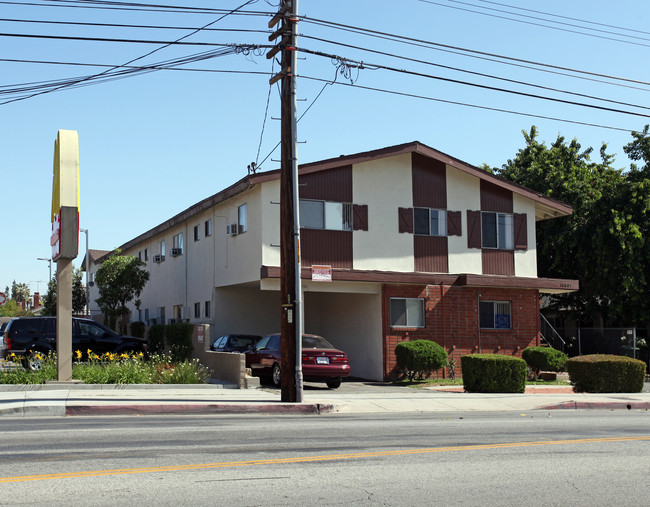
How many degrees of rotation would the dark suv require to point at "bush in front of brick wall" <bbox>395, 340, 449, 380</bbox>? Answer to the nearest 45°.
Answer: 0° — it already faces it

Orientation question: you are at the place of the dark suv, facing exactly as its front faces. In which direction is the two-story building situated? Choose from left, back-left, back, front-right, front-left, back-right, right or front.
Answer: front

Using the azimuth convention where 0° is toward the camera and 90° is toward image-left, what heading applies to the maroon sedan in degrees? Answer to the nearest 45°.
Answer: approximately 135°

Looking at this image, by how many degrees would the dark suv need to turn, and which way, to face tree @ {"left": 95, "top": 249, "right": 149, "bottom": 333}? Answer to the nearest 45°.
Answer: approximately 90° to its left

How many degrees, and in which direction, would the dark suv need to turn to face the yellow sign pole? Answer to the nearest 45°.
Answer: approximately 90° to its right

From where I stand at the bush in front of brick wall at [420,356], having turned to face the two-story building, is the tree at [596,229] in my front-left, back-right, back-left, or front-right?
front-right

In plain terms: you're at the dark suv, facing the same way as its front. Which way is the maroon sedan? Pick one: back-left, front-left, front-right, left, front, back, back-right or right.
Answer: front-right

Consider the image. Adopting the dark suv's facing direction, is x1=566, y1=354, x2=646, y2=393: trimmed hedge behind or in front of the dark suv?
in front

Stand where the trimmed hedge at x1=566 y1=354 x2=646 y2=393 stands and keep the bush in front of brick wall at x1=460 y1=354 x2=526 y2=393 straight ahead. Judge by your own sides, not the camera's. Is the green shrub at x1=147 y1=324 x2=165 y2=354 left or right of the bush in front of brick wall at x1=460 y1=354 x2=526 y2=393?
right

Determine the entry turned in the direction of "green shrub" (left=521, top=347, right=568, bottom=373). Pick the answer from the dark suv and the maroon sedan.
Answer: the dark suv

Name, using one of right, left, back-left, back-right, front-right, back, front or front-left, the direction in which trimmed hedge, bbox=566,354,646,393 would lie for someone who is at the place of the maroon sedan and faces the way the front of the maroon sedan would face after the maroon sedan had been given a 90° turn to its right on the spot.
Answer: front-right

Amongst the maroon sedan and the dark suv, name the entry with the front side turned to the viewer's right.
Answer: the dark suv

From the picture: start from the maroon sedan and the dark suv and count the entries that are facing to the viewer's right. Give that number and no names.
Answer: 1

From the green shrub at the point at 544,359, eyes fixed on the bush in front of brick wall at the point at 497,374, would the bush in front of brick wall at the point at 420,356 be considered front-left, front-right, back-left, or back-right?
front-right

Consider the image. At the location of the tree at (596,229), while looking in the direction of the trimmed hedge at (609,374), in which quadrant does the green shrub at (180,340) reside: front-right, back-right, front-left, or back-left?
front-right

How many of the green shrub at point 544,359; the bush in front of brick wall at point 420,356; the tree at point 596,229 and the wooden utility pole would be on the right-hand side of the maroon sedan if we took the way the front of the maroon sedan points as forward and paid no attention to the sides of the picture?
3

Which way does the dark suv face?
to the viewer's right

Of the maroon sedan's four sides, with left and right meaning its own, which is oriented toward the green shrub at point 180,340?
front

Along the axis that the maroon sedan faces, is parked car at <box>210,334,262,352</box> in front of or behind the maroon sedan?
in front

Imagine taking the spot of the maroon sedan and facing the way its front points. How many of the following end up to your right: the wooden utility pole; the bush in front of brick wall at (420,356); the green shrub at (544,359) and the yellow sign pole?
2
